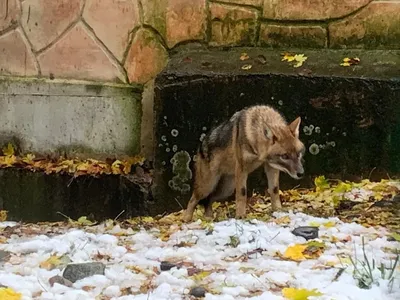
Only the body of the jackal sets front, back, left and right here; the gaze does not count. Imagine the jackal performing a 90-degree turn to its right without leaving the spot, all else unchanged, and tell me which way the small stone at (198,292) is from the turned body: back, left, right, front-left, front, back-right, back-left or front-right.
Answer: front-left

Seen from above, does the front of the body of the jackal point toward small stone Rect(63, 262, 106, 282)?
no

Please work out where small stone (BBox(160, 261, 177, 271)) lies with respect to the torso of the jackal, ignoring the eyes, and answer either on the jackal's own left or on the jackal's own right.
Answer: on the jackal's own right

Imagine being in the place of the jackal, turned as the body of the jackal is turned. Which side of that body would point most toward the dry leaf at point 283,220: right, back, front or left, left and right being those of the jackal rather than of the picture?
front

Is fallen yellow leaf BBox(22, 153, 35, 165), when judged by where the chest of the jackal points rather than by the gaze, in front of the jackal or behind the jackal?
behind

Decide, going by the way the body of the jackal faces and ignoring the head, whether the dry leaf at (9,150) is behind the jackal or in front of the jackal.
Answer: behind

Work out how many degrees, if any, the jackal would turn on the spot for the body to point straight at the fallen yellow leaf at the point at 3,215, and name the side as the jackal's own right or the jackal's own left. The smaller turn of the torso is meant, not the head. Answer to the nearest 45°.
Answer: approximately 180°

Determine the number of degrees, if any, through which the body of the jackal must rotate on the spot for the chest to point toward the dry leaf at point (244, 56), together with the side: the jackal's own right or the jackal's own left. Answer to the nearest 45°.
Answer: approximately 135° to the jackal's own left

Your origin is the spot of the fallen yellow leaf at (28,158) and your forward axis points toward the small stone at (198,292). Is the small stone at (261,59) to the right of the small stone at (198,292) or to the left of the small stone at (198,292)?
left

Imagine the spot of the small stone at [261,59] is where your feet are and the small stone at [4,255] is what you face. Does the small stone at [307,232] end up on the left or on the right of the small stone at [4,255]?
left

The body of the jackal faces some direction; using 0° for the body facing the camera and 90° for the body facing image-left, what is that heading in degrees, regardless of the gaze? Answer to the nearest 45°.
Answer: approximately 315°

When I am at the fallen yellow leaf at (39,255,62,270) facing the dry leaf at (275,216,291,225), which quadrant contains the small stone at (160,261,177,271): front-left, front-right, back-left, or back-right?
front-right

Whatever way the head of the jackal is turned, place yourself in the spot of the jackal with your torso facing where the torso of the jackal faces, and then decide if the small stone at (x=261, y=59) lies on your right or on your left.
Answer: on your left
